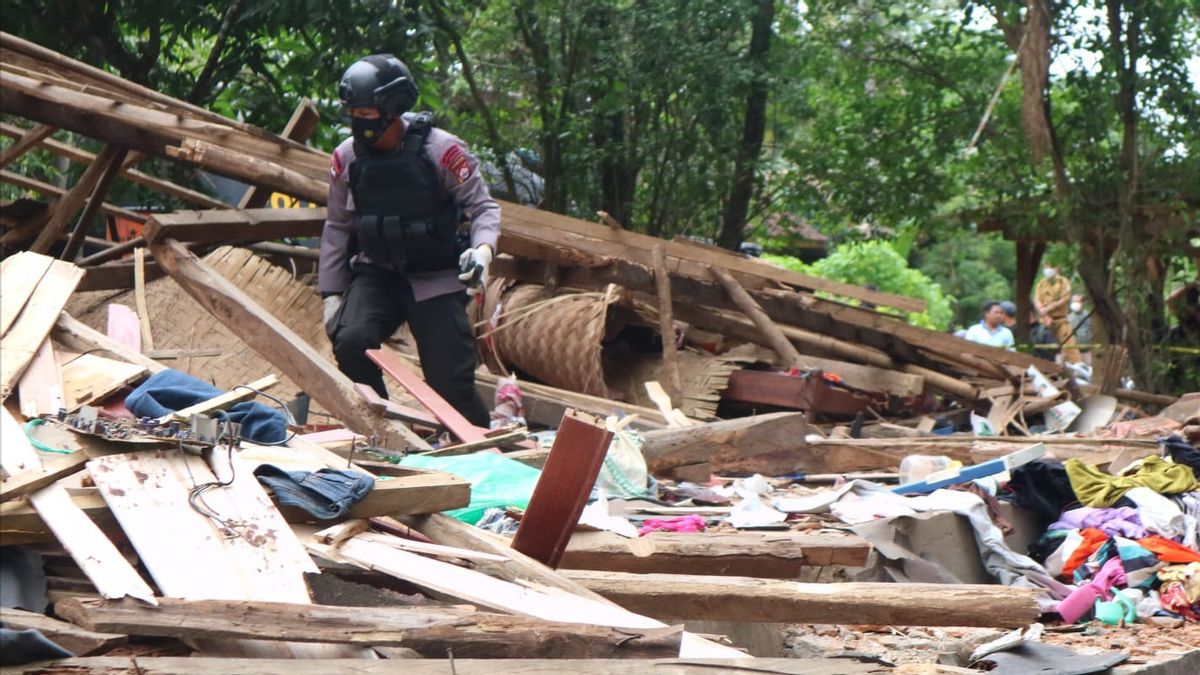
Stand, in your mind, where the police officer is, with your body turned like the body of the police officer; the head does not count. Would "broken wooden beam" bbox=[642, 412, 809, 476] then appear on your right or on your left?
on your left

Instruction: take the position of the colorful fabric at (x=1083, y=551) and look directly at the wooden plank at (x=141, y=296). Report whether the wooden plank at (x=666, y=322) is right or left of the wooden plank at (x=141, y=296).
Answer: right

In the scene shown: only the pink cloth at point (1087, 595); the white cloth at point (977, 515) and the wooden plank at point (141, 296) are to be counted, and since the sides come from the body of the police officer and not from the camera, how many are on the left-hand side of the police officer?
2

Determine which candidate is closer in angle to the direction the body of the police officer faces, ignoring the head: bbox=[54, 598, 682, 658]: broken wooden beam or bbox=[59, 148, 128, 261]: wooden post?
the broken wooden beam

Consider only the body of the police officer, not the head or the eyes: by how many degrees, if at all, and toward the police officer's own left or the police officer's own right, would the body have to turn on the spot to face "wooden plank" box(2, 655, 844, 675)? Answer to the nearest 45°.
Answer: approximately 45° to the police officer's own left

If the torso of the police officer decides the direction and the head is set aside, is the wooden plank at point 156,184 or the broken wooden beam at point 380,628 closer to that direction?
the broken wooden beam

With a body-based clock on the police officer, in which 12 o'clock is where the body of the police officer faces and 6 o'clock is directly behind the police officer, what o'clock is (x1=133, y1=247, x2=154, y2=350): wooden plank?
The wooden plank is roughly at 3 o'clock from the police officer.

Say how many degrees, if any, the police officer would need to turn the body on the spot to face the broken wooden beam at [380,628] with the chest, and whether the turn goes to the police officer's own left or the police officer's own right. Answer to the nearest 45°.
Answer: approximately 45° to the police officer's own left

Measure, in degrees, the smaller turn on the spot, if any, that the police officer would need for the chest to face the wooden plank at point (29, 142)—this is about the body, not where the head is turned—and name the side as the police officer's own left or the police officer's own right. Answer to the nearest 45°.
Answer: approximately 90° to the police officer's own right

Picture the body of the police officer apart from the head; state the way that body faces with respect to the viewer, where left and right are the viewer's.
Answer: facing the viewer and to the left of the viewer

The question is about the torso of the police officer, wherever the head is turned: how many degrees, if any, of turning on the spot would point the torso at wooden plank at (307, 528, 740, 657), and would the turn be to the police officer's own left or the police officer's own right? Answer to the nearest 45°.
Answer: approximately 45° to the police officer's own left
